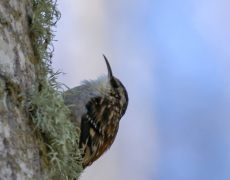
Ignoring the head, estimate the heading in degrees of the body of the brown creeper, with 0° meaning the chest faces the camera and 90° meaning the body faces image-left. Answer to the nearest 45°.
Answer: approximately 90°
